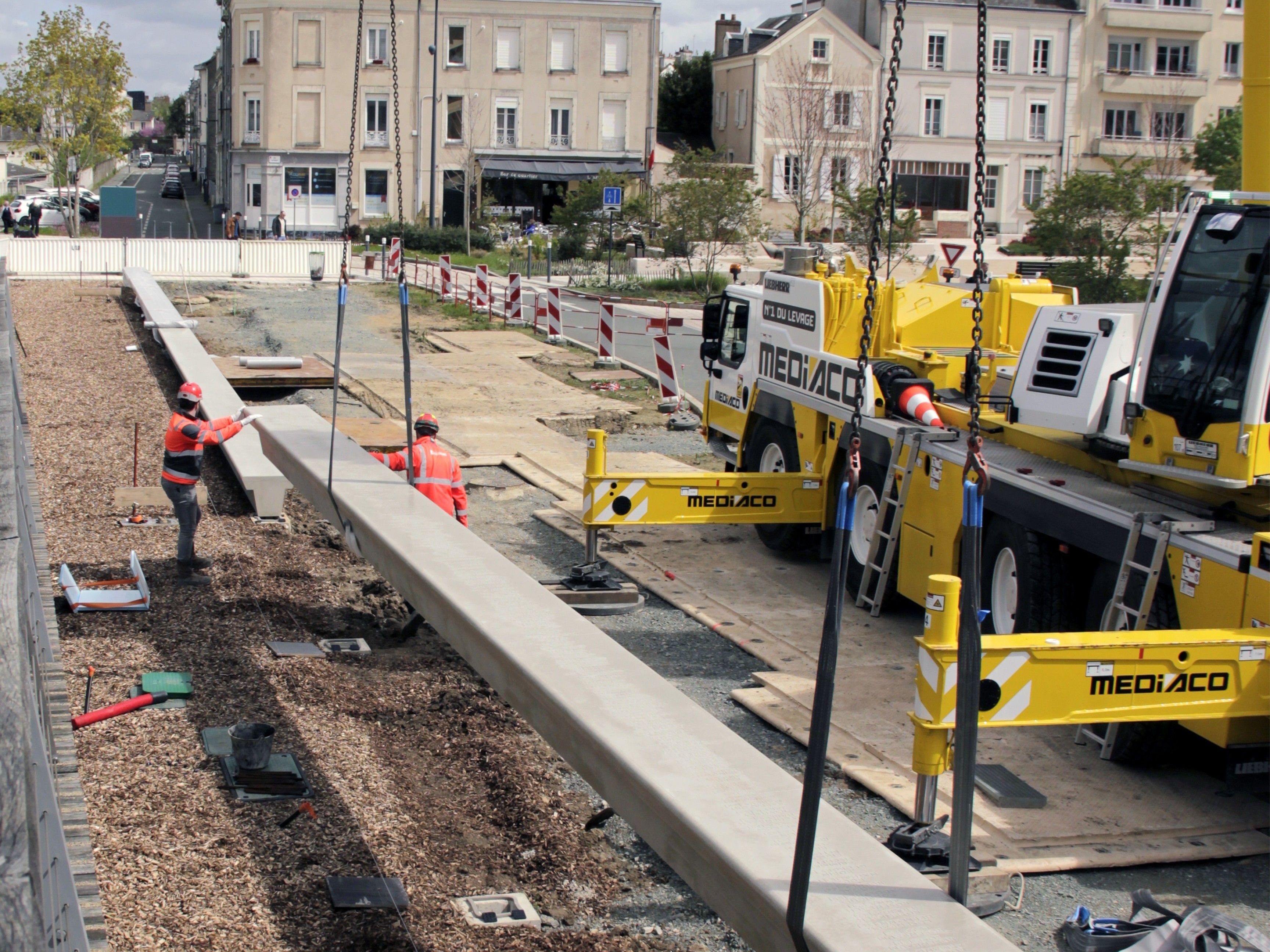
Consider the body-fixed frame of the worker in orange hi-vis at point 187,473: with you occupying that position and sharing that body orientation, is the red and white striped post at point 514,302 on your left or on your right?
on your left

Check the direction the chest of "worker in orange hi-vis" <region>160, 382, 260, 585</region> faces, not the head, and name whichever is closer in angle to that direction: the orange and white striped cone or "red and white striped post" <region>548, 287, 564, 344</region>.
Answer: the orange and white striped cone

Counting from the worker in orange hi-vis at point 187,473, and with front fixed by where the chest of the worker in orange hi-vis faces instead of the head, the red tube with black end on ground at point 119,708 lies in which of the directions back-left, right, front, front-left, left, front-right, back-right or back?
right

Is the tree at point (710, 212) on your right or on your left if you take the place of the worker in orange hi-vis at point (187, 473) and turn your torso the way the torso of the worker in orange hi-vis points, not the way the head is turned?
on your left

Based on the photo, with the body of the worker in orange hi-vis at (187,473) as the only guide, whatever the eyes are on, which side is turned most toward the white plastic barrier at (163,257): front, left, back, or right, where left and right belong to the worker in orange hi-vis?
left

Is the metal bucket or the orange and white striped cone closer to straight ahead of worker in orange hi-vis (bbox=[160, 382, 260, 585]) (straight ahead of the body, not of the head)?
the orange and white striped cone

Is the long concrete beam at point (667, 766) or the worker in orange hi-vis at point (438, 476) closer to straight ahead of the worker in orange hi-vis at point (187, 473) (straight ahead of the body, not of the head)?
the worker in orange hi-vis

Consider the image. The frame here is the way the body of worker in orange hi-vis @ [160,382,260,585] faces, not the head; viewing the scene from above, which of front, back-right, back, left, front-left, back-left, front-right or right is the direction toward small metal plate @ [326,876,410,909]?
right

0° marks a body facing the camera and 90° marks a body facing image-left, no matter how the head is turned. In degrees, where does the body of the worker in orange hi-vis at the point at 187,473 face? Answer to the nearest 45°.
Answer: approximately 270°

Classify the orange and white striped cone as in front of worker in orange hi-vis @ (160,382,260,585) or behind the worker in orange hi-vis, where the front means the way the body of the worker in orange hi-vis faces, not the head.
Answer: in front
